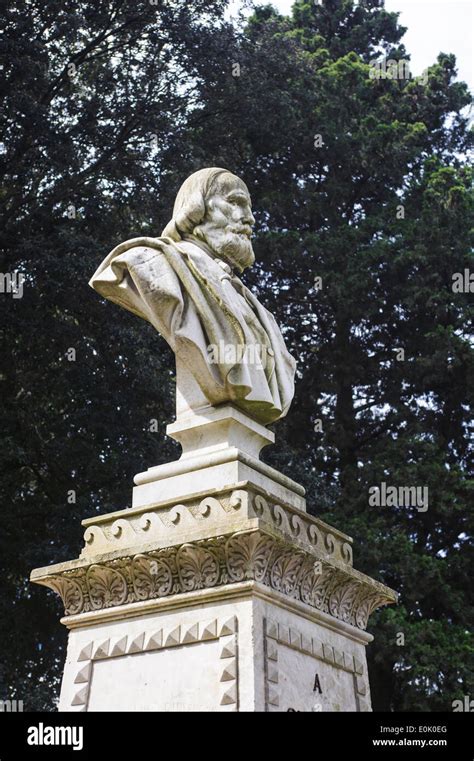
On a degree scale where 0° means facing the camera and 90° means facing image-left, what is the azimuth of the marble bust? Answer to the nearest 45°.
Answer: approximately 315°
